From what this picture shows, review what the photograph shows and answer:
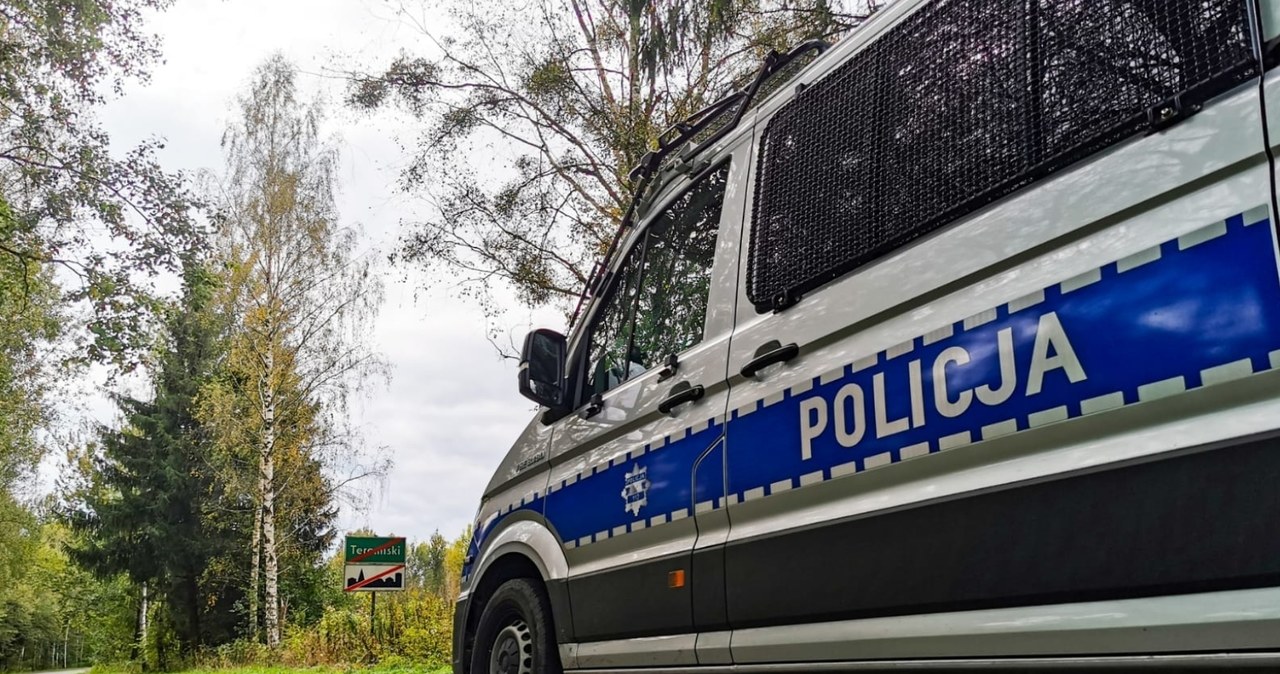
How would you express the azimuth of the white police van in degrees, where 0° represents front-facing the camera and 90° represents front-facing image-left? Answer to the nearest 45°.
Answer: approximately 135°
